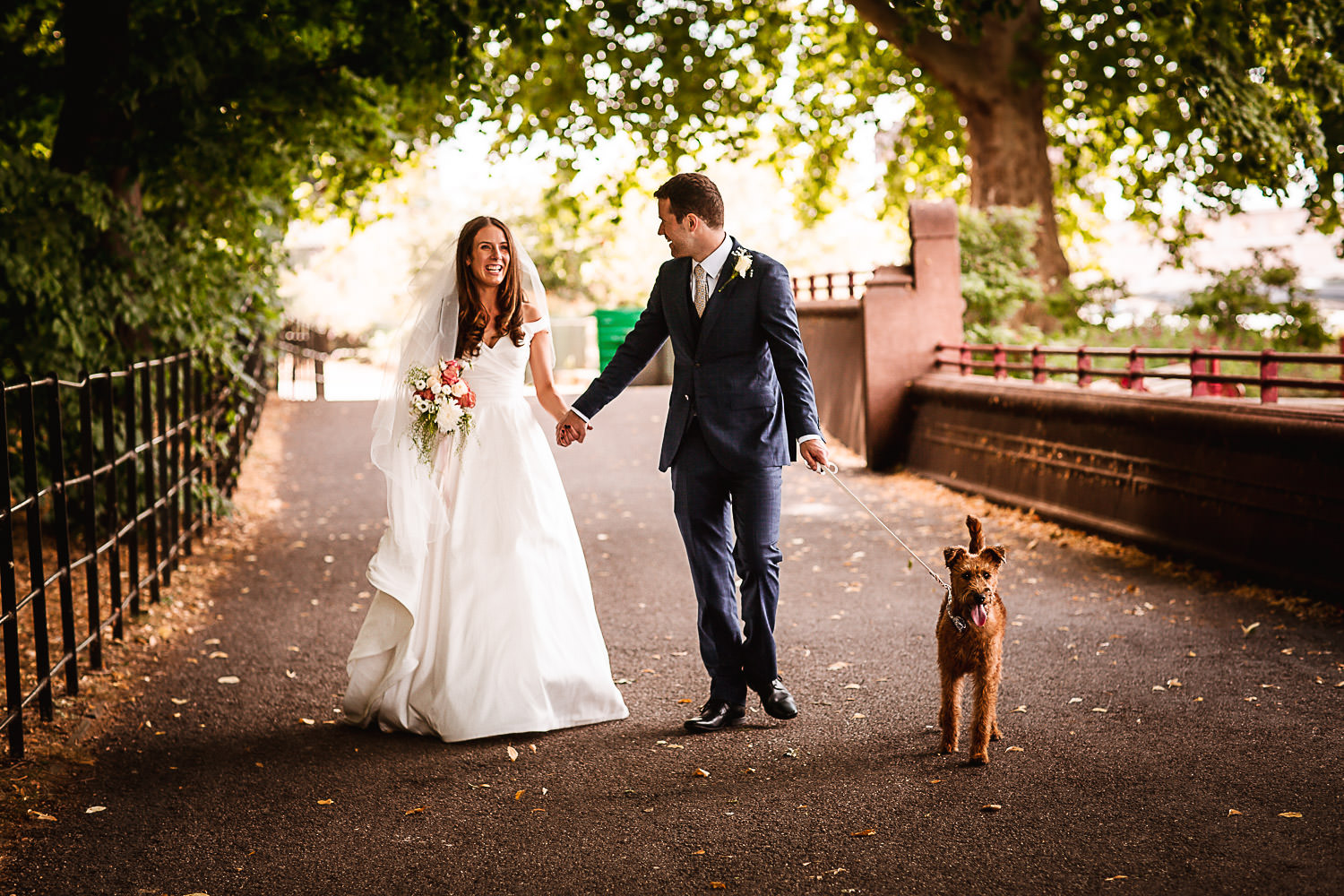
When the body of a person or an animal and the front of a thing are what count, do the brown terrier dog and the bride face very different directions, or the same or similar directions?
same or similar directions

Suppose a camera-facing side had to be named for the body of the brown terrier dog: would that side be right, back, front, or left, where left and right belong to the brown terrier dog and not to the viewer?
front

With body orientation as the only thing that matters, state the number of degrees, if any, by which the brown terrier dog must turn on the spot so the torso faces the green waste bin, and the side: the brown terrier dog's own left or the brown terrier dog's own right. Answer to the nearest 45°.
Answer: approximately 180°

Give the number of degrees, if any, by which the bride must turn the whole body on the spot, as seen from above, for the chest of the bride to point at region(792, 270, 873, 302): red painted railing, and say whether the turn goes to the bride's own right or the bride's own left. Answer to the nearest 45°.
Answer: approximately 180°

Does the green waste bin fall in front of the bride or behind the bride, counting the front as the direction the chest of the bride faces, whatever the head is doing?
behind

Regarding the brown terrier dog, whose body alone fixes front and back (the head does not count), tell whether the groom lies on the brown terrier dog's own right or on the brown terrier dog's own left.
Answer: on the brown terrier dog's own right

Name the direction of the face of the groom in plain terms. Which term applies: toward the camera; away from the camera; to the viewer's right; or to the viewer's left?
to the viewer's left

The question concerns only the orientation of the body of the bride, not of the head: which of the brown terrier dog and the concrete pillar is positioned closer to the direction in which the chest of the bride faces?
the brown terrier dog

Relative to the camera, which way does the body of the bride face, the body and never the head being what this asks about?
toward the camera

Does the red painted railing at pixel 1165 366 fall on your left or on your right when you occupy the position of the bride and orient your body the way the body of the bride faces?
on your left

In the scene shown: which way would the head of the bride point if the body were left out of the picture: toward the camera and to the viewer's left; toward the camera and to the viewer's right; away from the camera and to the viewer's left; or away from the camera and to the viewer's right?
toward the camera and to the viewer's right

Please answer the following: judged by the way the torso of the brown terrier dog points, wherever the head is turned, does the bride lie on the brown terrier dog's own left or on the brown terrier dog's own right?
on the brown terrier dog's own right

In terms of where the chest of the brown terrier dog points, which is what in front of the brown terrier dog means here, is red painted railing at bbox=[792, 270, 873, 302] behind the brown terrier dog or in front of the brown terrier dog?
behind
